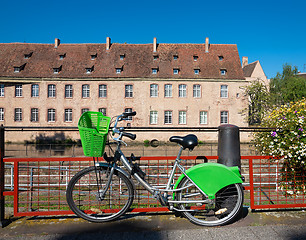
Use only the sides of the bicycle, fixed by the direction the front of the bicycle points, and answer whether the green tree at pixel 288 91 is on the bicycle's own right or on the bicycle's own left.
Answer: on the bicycle's own right

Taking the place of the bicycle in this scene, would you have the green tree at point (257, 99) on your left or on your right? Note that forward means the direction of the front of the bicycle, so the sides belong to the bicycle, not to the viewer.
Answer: on your right

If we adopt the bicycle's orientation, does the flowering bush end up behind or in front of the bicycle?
behind

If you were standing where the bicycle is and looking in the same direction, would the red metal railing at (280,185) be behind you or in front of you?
behind

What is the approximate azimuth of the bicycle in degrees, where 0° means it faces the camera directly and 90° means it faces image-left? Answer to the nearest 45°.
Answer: approximately 90°
